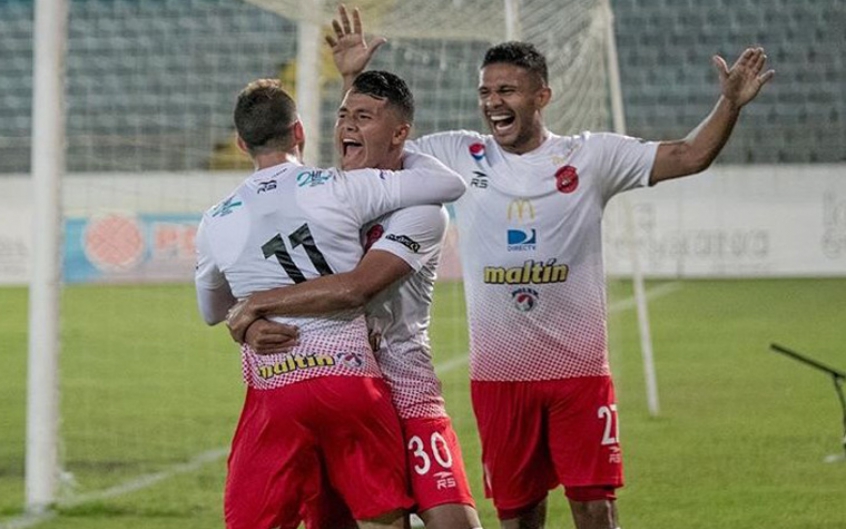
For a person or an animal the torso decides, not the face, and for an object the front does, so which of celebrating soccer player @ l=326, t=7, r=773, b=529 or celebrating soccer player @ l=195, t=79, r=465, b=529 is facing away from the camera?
celebrating soccer player @ l=195, t=79, r=465, b=529

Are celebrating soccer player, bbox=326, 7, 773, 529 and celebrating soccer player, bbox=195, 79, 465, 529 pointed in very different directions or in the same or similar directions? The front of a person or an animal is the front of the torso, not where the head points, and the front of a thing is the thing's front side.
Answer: very different directions

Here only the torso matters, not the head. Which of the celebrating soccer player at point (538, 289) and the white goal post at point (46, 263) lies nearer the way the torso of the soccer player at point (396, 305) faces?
the white goal post

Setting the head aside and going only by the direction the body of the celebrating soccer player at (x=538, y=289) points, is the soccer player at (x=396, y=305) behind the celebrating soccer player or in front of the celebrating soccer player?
in front

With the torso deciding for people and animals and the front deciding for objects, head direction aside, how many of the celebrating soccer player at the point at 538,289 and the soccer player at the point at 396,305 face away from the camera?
0

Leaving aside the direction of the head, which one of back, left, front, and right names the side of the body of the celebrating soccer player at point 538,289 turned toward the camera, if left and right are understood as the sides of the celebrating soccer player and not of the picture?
front

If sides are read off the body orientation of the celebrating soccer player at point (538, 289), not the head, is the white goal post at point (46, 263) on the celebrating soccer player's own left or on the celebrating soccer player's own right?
on the celebrating soccer player's own right

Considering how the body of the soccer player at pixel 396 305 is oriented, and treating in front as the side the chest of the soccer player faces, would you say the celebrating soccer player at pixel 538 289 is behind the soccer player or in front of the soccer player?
behind

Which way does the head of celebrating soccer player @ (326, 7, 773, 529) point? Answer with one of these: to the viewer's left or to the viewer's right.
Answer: to the viewer's left

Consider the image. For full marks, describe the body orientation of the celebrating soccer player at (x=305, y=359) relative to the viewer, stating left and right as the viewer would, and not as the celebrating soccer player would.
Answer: facing away from the viewer

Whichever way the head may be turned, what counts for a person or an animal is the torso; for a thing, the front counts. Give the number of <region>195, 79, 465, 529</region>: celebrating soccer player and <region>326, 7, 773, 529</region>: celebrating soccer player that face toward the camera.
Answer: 1

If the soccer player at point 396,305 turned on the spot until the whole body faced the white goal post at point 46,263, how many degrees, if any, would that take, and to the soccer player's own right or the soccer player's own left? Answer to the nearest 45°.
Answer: approximately 90° to the soccer player's own right

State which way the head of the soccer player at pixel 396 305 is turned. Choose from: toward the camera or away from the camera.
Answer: toward the camera

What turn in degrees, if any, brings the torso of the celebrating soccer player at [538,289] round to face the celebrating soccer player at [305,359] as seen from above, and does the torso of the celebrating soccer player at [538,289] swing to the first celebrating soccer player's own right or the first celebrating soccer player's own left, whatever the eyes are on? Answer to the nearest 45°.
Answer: approximately 45° to the first celebrating soccer player's own right
